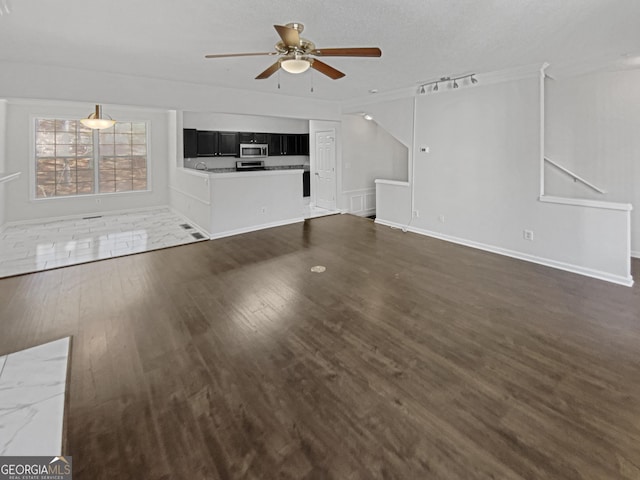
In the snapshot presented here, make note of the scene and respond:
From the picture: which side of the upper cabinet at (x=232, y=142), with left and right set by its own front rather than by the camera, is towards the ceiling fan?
front

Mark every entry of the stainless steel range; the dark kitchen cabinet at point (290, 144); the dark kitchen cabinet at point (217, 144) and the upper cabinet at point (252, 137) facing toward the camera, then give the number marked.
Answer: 4

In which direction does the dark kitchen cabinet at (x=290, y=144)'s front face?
toward the camera

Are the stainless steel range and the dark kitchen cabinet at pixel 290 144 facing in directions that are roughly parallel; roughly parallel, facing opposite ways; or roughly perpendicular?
roughly parallel

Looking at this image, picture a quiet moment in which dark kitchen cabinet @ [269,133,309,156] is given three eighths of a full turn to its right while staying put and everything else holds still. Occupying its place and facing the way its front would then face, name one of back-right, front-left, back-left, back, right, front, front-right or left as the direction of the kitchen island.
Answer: back-left

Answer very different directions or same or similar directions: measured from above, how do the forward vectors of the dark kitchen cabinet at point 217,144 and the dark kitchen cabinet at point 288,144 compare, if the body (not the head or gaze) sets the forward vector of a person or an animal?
same or similar directions

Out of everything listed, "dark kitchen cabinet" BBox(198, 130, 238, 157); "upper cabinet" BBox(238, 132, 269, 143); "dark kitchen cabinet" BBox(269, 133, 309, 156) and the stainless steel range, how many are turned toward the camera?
4

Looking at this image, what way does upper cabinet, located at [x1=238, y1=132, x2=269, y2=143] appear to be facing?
toward the camera

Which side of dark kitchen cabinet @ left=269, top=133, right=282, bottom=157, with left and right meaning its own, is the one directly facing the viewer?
front

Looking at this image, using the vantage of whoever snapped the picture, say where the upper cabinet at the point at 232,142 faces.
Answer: facing the viewer
